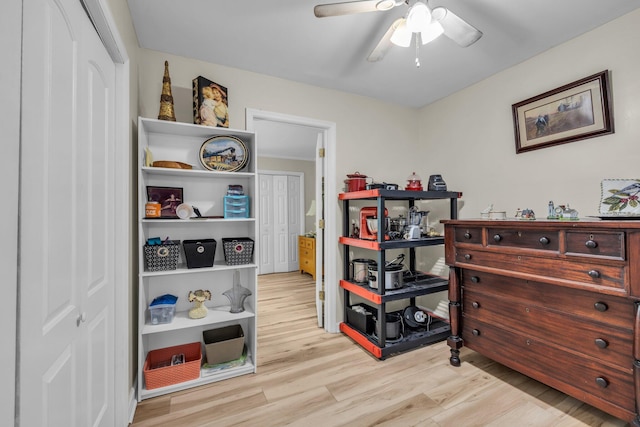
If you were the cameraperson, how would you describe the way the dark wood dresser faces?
facing the viewer and to the left of the viewer

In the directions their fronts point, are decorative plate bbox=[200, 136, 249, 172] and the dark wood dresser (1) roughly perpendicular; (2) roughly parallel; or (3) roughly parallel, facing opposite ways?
roughly perpendicular

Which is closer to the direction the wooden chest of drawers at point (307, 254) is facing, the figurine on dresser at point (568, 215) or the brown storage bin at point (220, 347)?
the brown storage bin

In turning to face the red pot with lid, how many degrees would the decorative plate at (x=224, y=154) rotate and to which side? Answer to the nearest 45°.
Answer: approximately 90° to its left

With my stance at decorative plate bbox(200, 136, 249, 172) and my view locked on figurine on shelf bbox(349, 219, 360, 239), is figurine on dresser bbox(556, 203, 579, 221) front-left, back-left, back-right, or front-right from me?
front-right

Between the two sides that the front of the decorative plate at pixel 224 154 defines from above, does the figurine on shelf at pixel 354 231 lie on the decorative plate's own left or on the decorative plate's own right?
on the decorative plate's own left

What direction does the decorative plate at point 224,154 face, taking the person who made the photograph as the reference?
facing the viewer

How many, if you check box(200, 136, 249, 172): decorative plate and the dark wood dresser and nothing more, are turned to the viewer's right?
0

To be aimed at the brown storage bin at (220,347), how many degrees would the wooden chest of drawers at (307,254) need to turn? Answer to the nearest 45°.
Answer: approximately 45° to its left

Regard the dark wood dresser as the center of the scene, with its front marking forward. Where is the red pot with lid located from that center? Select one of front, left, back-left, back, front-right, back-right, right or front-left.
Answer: front-right

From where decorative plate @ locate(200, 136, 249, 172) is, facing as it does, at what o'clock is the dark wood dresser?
The dark wood dresser is roughly at 10 o'clock from the decorative plate.

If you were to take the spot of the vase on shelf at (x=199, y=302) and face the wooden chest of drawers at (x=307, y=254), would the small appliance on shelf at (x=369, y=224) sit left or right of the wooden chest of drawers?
right

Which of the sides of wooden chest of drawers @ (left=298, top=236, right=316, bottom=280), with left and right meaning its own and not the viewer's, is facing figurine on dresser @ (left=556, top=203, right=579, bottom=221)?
left

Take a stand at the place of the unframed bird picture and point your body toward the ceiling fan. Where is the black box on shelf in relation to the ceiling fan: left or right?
right
